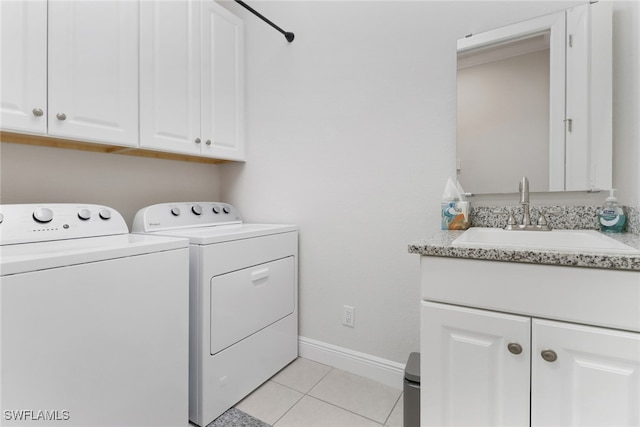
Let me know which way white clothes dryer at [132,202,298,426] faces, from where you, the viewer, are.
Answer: facing the viewer and to the right of the viewer

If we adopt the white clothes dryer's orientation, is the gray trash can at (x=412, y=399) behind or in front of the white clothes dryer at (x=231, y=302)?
in front

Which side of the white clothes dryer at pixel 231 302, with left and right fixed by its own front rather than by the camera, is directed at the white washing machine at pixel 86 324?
right
